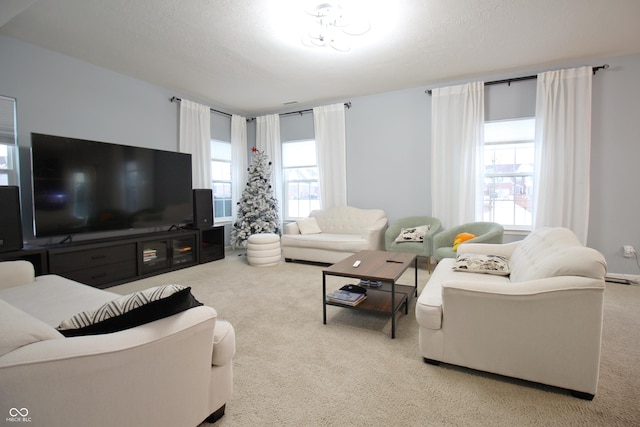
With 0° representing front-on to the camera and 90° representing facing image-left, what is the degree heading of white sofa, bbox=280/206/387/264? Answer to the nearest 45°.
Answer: approximately 45°

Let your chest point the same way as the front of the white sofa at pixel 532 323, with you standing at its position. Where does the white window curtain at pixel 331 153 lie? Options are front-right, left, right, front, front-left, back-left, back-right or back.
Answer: front-right

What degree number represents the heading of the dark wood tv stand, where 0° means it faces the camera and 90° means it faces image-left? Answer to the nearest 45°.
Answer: approximately 315°

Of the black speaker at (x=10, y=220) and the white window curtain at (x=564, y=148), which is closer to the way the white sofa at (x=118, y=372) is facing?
the white window curtain

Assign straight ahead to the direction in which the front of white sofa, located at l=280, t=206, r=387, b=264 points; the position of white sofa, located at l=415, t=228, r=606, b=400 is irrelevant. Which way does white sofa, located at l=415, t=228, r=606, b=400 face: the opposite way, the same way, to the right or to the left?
to the right

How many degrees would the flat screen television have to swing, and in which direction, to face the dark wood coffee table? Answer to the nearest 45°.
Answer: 0° — it already faces it

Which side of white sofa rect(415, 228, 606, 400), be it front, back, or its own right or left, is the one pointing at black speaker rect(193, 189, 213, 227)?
front

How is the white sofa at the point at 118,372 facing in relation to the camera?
to the viewer's right

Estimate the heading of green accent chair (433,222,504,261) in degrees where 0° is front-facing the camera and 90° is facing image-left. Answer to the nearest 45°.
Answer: approximately 45°

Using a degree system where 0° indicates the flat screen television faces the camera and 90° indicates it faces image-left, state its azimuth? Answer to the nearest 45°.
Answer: approximately 315°

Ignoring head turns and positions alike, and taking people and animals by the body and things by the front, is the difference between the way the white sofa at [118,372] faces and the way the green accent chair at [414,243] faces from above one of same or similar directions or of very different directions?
very different directions

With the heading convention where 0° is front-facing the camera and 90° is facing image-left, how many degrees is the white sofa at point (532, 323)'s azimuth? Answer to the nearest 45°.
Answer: approximately 90°

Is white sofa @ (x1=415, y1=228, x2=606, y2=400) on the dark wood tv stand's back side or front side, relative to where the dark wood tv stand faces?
on the front side

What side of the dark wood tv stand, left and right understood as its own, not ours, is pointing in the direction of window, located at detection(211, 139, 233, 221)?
left

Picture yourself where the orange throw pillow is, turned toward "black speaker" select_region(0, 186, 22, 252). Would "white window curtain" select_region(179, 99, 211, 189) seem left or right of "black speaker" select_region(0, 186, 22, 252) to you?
right
